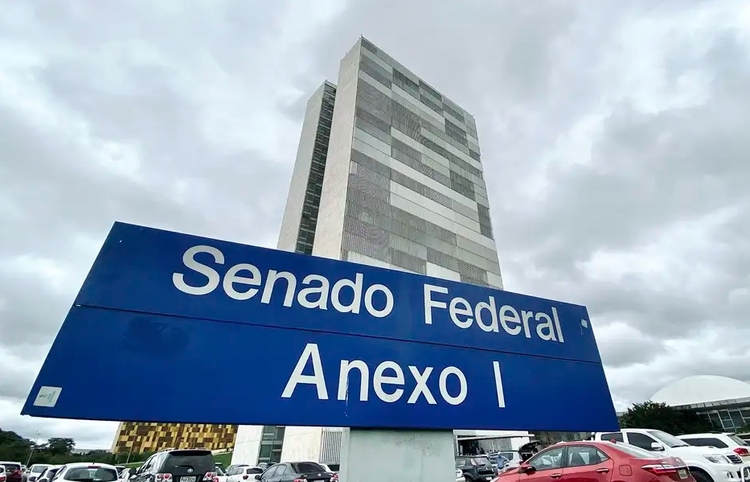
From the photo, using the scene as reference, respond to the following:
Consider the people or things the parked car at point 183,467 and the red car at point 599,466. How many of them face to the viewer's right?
0

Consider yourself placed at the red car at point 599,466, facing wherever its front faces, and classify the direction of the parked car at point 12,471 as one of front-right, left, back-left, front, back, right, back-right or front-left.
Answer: front-left

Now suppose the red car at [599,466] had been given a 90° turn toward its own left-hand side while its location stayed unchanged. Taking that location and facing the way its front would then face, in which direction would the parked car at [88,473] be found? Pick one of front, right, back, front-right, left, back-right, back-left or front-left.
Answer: front-right

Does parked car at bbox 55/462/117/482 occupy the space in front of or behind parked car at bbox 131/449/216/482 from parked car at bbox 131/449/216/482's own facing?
in front

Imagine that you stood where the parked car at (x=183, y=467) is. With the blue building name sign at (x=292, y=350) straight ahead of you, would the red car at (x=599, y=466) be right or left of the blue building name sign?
left

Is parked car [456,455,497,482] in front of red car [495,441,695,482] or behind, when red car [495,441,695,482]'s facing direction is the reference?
in front

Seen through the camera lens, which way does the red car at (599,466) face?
facing away from the viewer and to the left of the viewer

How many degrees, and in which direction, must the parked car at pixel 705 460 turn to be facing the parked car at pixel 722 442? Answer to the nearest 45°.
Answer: approximately 135° to its left

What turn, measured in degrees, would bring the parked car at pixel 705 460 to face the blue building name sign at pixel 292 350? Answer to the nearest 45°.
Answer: approximately 45° to its right

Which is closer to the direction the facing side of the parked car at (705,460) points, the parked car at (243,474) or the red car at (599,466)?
the red car

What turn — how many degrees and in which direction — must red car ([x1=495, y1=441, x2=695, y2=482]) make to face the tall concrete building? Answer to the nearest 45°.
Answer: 0° — it already faces it
